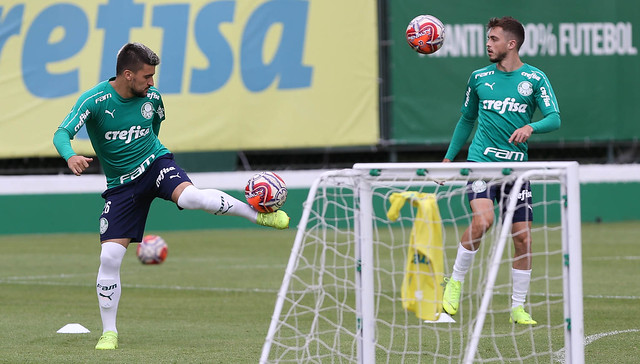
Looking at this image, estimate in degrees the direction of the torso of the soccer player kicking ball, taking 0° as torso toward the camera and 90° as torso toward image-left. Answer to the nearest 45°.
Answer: approximately 315°

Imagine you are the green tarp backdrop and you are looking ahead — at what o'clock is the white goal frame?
The white goal frame is roughly at 12 o'clock from the green tarp backdrop.

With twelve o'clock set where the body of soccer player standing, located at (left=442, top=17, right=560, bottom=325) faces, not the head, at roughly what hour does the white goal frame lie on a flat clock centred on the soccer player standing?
The white goal frame is roughly at 12 o'clock from the soccer player standing.

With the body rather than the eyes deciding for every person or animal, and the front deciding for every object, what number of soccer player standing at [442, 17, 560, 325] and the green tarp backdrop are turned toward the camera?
2

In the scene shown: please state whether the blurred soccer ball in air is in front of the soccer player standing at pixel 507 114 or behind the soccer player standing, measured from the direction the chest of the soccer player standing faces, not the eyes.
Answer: behind

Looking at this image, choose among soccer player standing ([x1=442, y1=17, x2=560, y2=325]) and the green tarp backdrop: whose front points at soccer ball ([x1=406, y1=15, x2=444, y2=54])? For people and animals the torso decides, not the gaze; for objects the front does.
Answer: the green tarp backdrop
